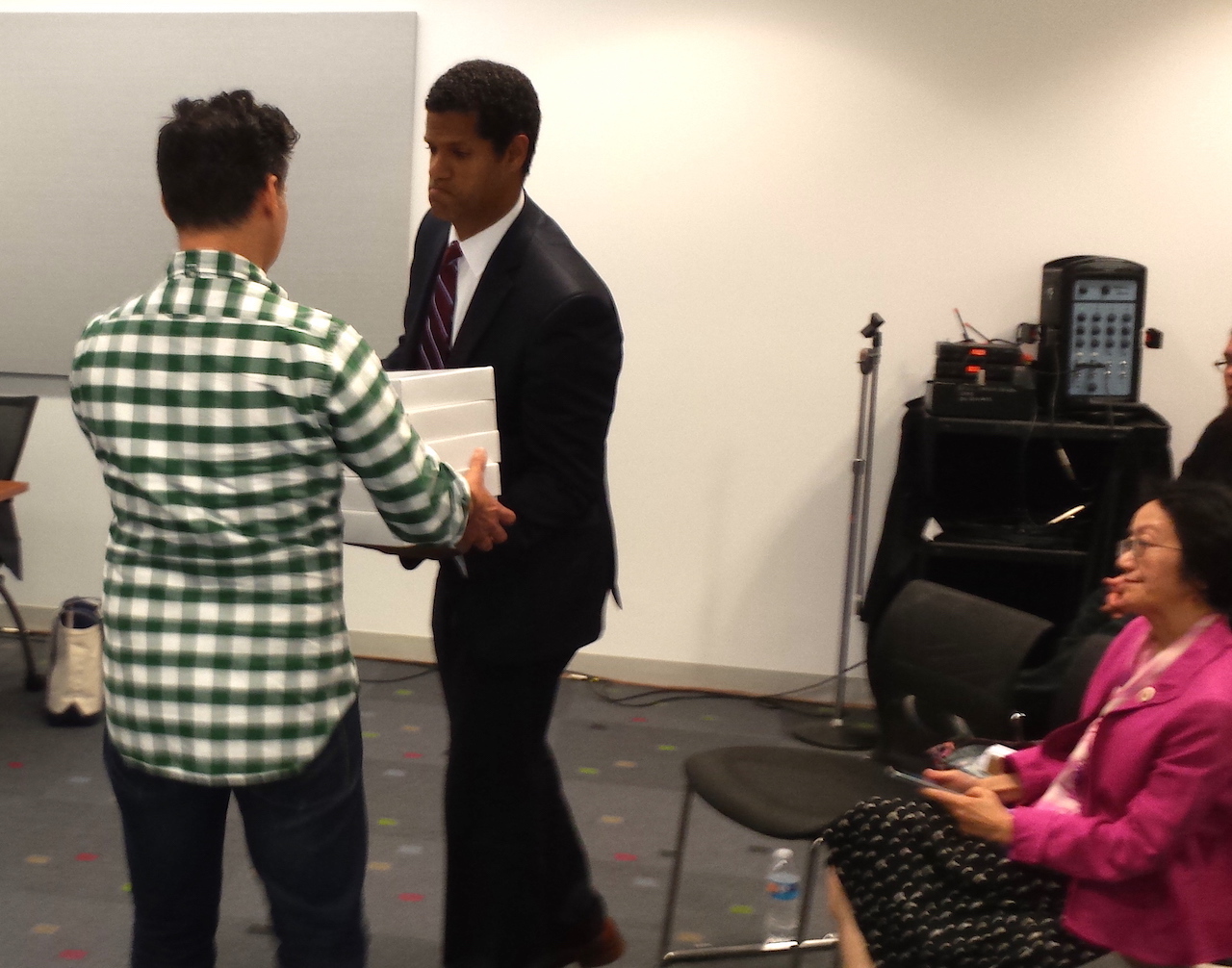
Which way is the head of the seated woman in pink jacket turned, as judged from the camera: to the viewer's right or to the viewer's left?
to the viewer's left

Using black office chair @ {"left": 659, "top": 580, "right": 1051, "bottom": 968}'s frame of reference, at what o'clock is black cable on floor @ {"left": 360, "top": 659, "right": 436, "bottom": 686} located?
The black cable on floor is roughly at 3 o'clock from the black office chair.

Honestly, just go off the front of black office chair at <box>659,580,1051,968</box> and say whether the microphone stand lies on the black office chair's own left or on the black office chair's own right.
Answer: on the black office chair's own right

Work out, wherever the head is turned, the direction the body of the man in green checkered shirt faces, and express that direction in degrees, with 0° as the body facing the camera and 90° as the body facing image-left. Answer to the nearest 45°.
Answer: approximately 225°

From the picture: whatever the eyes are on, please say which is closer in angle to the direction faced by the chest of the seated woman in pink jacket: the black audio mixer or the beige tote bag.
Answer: the beige tote bag

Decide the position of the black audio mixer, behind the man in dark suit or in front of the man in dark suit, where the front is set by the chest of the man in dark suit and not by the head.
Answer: behind

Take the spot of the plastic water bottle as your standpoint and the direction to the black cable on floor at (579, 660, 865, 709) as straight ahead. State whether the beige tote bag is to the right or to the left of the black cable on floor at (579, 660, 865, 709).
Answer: left

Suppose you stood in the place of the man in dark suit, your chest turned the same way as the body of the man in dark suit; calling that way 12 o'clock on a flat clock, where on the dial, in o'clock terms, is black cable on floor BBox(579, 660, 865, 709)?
The black cable on floor is roughly at 5 o'clock from the man in dark suit.

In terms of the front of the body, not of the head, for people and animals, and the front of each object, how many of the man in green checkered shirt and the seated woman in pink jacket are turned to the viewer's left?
1

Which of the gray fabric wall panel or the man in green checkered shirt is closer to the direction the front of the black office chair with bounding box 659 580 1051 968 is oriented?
the man in green checkered shirt

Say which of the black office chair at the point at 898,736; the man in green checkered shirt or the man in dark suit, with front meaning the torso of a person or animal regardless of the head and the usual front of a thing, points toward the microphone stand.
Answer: the man in green checkered shirt

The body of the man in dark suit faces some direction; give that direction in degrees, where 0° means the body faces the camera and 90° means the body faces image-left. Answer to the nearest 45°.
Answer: approximately 45°

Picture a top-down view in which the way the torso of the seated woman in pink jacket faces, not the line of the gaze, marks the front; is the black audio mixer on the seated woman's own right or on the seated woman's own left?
on the seated woman's own right

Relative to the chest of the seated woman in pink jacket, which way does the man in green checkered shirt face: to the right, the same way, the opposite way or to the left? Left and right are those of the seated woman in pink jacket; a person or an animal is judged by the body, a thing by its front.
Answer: to the right

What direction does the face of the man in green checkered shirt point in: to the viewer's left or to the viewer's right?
to the viewer's right

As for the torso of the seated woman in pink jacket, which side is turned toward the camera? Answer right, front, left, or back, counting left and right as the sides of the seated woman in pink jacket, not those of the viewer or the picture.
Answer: left
